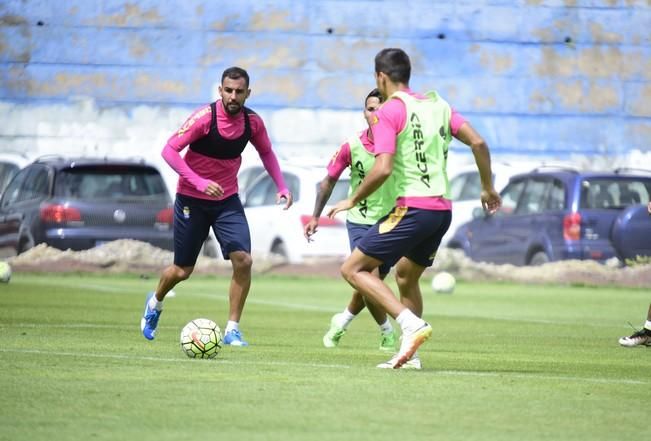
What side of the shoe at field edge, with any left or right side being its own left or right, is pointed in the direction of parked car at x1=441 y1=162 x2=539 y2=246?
right

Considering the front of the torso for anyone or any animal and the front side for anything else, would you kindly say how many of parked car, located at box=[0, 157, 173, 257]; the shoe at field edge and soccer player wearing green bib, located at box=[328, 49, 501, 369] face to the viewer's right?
0

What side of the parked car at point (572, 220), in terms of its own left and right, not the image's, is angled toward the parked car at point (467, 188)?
front

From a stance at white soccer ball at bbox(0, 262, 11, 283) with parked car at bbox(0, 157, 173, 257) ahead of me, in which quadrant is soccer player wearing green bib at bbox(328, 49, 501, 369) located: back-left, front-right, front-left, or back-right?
back-right

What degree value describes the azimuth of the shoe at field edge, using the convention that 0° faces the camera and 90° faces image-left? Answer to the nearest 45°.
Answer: approximately 90°

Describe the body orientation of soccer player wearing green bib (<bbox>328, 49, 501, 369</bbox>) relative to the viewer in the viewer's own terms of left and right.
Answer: facing away from the viewer and to the left of the viewer

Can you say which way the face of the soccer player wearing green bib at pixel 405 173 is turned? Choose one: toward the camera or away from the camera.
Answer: away from the camera

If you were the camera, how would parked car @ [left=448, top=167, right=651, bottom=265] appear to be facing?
facing away from the viewer and to the left of the viewer

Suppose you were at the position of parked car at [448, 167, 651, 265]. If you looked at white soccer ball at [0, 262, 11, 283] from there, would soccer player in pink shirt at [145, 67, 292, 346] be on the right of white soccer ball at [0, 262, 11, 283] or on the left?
left

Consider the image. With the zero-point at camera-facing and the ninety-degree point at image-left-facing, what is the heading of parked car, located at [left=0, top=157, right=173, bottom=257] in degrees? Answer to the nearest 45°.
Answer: approximately 135°

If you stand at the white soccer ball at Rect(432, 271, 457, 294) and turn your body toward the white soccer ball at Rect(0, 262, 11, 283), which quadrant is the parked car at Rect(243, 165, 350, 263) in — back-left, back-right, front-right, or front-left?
front-right

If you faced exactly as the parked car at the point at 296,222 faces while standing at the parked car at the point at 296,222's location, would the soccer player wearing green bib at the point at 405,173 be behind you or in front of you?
behind
